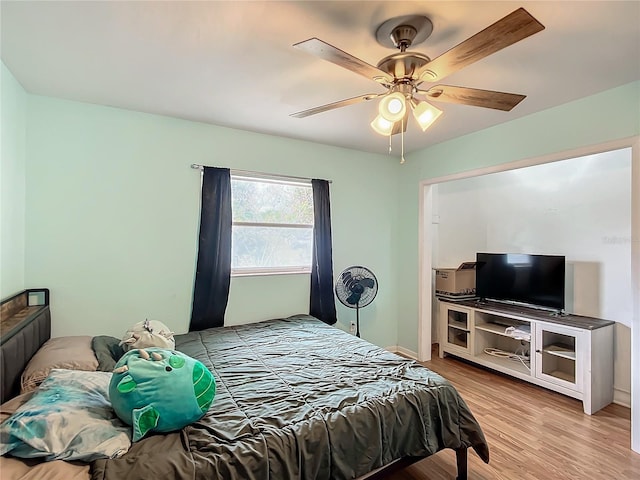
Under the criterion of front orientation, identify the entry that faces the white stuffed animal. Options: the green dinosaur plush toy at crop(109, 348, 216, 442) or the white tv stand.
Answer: the white tv stand

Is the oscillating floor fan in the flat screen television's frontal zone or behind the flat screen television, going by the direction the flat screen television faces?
frontal zone

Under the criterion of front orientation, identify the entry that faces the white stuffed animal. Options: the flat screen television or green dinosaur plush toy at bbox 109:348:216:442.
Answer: the flat screen television

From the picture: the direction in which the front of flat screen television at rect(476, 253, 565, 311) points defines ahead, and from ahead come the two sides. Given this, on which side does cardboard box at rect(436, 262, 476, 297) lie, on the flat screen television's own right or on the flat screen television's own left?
on the flat screen television's own right

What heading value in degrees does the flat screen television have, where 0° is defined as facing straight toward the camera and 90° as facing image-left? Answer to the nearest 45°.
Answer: approximately 45°
